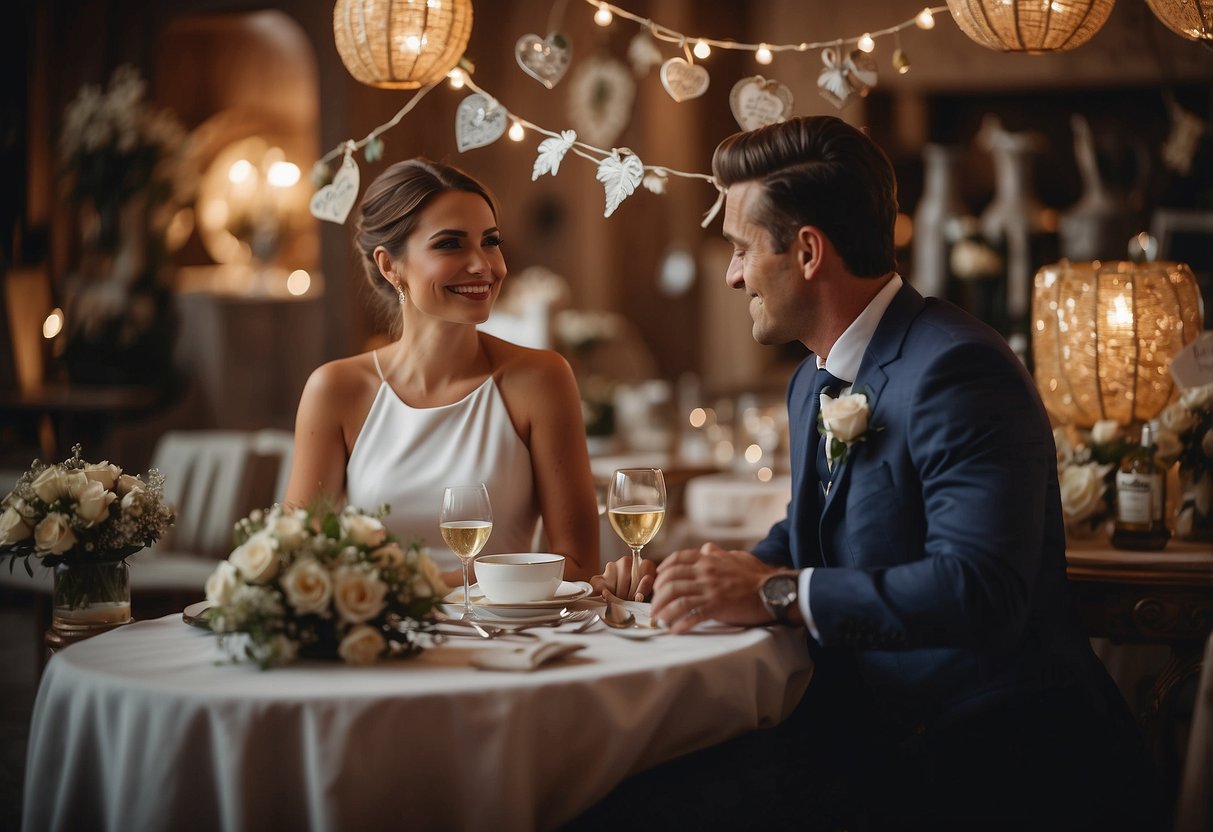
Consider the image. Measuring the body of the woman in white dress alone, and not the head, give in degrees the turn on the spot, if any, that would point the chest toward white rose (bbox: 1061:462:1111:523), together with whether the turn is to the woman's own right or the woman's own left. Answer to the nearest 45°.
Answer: approximately 90° to the woman's own left

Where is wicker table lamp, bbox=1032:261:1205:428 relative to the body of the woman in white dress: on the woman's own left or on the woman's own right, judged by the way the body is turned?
on the woman's own left

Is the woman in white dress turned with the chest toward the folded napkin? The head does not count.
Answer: yes

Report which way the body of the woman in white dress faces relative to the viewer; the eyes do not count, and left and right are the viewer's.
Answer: facing the viewer

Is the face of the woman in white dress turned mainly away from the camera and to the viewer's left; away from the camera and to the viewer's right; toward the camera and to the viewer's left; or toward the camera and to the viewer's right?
toward the camera and to the viewer's right

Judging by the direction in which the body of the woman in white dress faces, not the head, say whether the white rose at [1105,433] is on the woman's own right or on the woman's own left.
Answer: on the woman's own left

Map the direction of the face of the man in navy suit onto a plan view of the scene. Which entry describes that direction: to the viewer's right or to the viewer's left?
to the viewer's left

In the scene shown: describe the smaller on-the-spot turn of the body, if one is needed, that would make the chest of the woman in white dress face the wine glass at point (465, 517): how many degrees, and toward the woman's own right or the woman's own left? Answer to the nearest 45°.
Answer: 0° — they already face it

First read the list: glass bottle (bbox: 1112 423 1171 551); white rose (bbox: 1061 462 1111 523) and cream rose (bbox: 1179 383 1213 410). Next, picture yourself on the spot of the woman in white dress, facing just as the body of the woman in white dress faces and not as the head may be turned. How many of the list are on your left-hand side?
3

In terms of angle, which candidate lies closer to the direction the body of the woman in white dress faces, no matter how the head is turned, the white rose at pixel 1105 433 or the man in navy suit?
the man in navy suit

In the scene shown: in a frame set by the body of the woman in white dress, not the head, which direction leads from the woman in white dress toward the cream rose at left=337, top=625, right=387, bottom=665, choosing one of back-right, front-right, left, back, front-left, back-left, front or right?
front

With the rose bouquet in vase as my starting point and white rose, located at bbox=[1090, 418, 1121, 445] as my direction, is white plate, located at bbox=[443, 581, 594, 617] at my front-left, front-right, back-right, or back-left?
front-right

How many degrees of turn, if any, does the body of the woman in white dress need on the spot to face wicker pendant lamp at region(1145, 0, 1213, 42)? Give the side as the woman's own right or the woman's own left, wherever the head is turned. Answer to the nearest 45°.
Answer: approximately 90° to the woman's own left

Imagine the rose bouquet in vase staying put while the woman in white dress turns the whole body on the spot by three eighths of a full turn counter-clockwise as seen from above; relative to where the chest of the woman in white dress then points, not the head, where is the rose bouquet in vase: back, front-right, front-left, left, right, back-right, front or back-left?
back

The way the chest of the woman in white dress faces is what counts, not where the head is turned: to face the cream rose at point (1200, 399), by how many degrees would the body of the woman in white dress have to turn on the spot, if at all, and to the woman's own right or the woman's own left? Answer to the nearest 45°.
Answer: approximately 90° to the woman's own left

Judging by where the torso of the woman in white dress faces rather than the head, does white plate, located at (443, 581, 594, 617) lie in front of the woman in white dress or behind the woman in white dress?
in front
